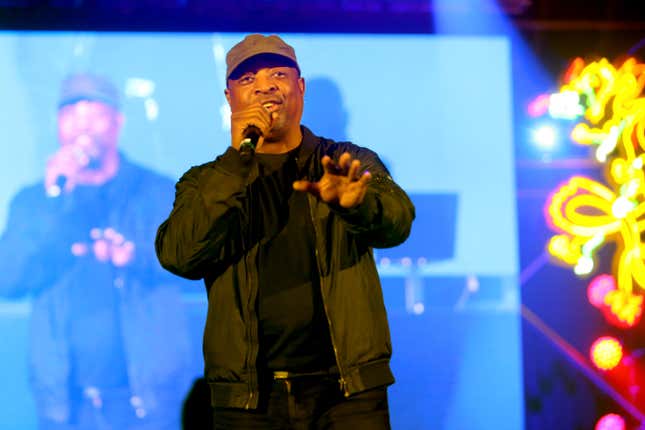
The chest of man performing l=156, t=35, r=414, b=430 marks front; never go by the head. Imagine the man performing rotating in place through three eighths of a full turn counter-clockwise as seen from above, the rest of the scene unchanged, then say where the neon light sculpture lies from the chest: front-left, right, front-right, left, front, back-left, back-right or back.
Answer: front

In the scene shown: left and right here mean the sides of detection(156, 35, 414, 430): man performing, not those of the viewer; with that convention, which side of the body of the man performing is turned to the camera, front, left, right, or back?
front
